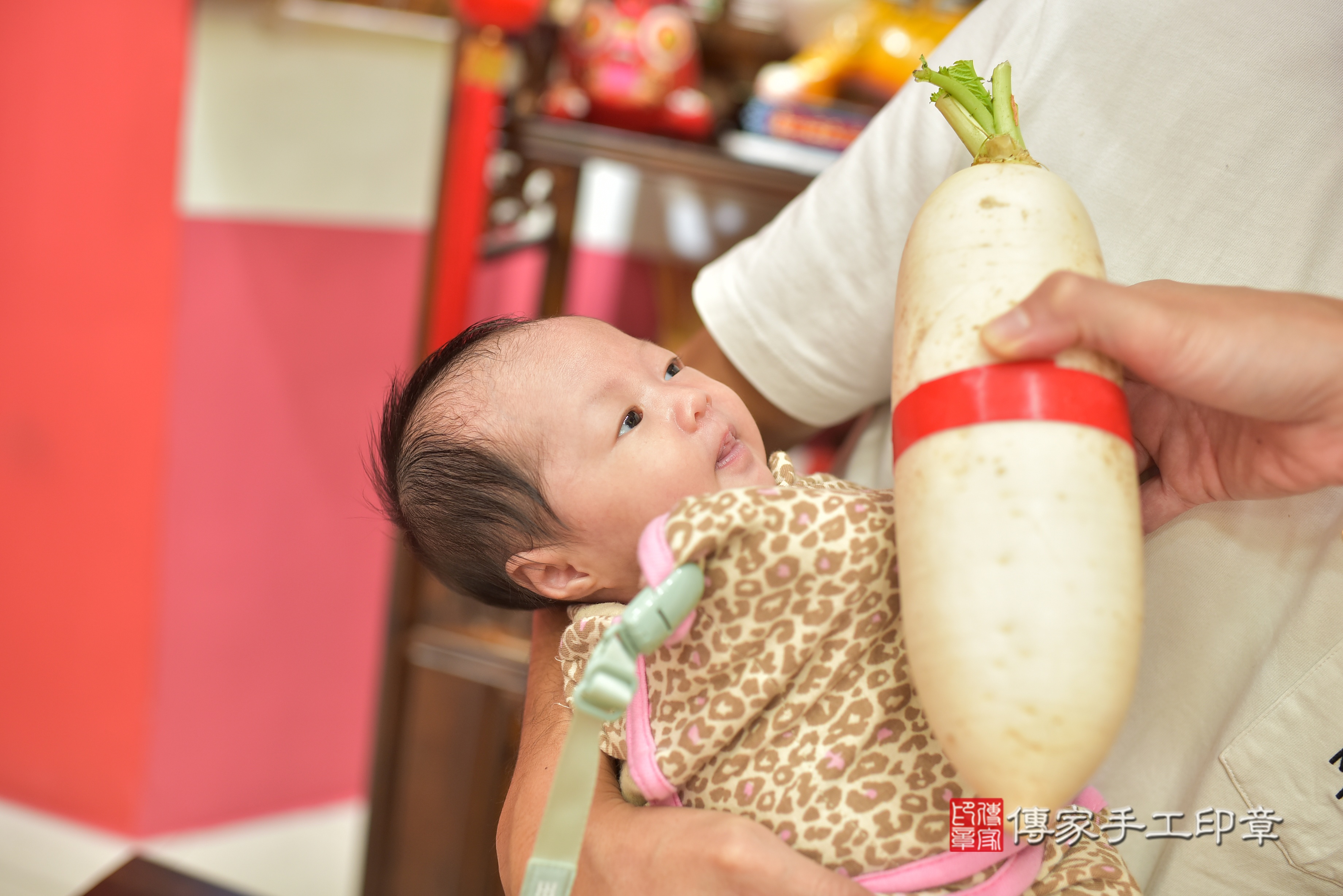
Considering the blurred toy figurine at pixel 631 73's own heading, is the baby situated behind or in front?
in front

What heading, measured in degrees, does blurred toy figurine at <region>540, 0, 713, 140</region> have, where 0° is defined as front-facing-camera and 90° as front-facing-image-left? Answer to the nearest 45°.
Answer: approximately 0°

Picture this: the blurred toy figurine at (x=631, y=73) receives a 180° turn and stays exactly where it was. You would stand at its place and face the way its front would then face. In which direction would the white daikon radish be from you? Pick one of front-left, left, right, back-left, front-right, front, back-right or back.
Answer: back
